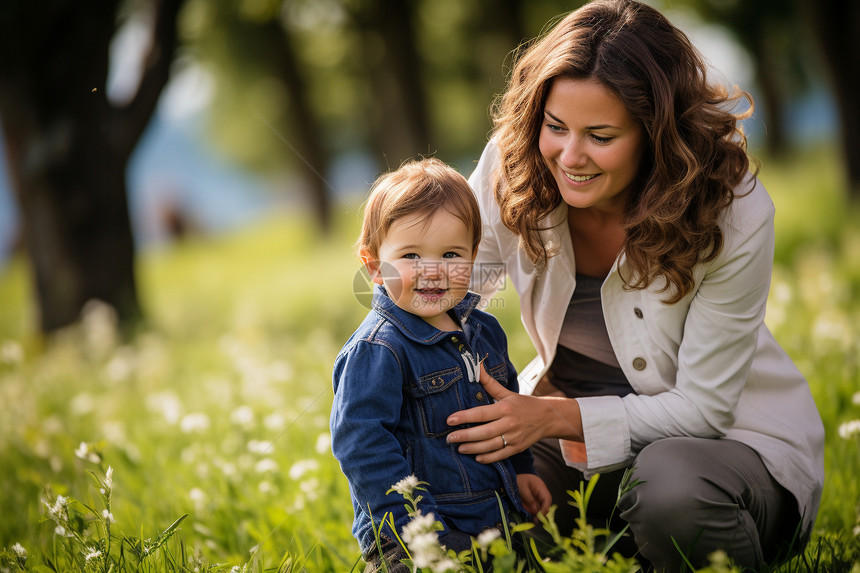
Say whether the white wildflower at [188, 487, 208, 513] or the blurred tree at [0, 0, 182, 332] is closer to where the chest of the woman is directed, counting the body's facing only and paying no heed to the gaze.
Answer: the white wildflower

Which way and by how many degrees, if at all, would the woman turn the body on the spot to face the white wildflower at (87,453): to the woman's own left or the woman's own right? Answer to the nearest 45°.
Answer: approximately 45° to the woman's own right

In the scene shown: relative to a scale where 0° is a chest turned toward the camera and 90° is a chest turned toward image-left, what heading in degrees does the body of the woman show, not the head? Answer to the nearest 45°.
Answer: approximately 45°

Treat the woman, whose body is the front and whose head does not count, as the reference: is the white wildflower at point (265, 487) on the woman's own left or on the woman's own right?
on the woman's own right

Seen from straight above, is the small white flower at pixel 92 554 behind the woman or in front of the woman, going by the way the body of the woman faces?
in front

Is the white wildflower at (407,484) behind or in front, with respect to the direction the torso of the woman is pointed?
in front

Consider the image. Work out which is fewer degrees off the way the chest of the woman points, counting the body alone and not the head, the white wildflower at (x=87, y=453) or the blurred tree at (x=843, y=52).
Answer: the white wildflower

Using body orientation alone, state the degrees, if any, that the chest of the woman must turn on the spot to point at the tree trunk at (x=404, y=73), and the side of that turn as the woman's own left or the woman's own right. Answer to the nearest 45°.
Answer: approximately 135° to the woman's own right

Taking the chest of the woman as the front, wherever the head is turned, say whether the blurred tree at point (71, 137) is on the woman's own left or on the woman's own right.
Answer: on the woman's own right

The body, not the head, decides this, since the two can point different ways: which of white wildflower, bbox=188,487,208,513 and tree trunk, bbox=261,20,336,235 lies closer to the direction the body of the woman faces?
the white wildflower

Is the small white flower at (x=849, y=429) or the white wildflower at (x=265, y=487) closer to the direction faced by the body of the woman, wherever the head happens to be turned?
the white wildflower
